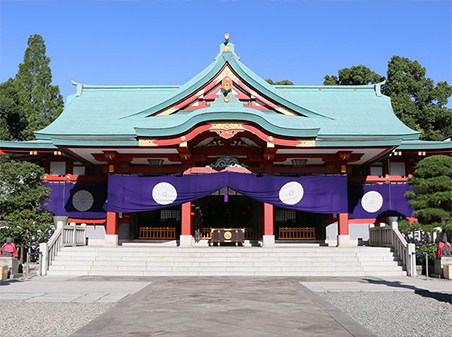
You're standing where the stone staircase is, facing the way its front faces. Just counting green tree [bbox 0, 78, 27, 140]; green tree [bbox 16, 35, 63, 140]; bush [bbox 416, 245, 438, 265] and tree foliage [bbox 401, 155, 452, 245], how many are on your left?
2

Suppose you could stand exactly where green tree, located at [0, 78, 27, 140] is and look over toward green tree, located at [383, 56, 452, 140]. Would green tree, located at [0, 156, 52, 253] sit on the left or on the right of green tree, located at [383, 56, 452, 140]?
right

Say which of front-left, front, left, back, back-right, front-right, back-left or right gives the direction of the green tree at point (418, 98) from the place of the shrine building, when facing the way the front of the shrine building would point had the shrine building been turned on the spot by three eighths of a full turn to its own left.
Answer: front

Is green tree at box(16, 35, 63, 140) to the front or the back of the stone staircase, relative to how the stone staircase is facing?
to the back

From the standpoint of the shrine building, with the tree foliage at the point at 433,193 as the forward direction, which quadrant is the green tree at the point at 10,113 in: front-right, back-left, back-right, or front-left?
back-left

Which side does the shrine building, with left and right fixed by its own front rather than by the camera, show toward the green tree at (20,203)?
right

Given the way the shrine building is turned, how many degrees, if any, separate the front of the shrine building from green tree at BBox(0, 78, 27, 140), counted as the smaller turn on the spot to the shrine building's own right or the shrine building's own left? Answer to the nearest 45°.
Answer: approximately 135° to the shrine building's own right

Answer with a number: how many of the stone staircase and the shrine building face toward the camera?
2

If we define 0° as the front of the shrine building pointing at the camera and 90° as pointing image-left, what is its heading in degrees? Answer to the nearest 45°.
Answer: approximately 0°

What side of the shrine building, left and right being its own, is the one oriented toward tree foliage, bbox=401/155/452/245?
left

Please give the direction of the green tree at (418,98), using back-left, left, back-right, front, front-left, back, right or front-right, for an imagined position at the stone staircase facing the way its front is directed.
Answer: back-left

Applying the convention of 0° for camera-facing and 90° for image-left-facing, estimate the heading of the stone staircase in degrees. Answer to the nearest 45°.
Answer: approximately 0°

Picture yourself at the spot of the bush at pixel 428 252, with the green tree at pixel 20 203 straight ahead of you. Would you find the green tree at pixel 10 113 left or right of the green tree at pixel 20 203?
right
